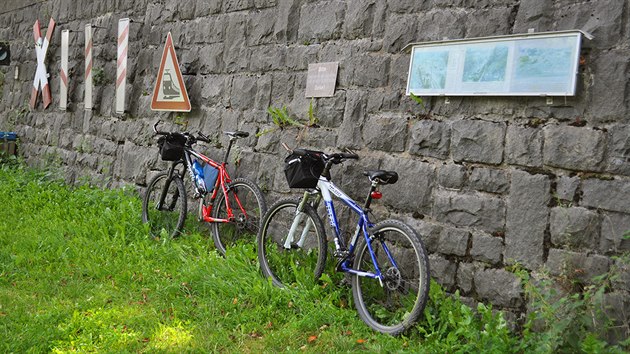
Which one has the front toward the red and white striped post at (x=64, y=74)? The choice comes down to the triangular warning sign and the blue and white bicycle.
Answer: the blue and white bicycle

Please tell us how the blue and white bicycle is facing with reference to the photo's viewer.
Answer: facing away from the viewer and to the left of the viewer

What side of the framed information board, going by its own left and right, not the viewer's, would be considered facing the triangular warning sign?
right

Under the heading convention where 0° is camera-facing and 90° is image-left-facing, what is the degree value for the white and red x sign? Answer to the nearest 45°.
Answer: approximately 45°

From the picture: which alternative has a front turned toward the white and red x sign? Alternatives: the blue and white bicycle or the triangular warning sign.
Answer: the blue and white bicycle

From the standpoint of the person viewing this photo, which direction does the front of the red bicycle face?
facing away from the viewer and to the left of the viewer

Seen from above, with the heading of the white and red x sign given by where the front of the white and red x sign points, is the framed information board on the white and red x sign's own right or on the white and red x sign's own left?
on the white and red x sign's own left

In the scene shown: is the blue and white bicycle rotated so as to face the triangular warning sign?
yes

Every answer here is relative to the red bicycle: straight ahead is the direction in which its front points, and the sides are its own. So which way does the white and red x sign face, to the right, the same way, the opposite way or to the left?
to the left

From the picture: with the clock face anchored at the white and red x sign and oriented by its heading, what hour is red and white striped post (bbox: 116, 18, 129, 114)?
The red and white striped post is roughly at 10 o'clock from the white and red x sign.

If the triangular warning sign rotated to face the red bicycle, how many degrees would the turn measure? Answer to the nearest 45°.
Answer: approximately 45° to its left

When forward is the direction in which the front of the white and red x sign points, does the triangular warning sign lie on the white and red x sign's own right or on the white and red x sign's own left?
on the white and red x sign's own left
